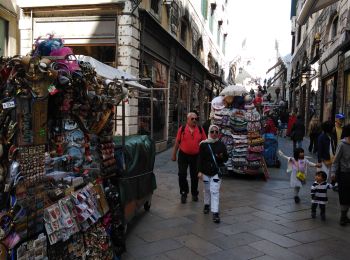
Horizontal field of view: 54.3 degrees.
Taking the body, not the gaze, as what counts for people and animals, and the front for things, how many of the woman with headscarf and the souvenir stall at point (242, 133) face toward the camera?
2

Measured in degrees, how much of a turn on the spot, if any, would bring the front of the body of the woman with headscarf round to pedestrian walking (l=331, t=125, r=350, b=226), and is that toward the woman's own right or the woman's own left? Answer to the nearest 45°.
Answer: approximately 90° to the woman's own left

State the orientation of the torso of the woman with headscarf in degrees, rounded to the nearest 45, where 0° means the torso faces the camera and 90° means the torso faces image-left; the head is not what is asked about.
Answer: approximately 0°

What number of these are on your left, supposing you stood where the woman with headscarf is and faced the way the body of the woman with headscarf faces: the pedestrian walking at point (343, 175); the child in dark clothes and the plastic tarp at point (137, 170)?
2

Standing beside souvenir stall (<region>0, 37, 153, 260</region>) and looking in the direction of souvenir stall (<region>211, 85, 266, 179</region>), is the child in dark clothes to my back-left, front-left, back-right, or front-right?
front-right

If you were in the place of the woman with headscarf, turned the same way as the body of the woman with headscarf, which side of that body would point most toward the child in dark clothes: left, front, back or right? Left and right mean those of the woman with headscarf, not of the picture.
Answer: left

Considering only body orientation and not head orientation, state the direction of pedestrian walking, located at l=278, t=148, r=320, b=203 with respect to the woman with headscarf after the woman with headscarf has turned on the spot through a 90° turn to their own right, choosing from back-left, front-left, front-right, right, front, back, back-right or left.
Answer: back-right

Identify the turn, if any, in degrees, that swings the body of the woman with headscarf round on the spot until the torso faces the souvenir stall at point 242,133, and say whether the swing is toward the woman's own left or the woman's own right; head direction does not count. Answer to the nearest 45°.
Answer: approximately 180°

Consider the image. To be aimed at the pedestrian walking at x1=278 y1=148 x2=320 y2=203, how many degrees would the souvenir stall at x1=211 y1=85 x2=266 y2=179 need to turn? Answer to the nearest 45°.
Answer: approximately 45° to its left

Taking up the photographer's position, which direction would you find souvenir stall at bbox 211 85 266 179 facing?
facing the viewer

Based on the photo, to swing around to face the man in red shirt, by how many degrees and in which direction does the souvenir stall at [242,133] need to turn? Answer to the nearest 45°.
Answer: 0° — it already faces them
